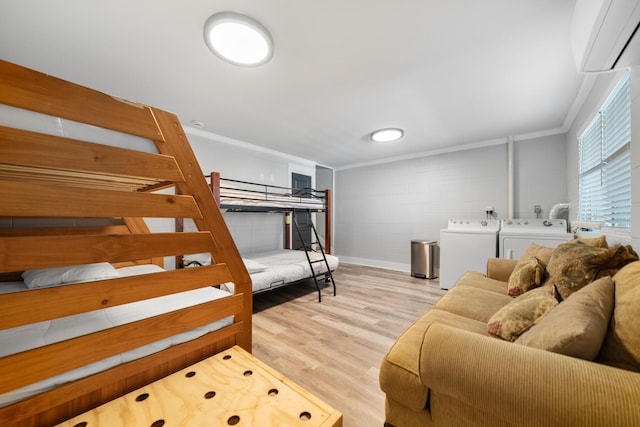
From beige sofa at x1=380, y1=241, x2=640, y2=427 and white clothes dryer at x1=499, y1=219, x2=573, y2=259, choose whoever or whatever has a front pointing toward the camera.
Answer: the white clothes dryer

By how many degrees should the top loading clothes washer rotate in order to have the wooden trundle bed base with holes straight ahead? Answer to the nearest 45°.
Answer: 0° — it already faces it

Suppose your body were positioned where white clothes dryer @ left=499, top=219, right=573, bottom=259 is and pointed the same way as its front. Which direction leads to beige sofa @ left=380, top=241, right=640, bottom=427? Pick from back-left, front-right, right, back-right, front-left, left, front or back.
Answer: front

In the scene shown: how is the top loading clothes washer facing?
toward the camera

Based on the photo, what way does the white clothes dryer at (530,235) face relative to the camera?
toward the camera

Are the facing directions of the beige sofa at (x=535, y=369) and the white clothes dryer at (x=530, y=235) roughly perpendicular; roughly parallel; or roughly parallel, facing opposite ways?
roughly perpendicular

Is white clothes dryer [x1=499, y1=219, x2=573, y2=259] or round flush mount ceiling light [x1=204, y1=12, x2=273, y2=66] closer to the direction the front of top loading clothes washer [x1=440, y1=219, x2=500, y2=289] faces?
the round flush mount ceiling light

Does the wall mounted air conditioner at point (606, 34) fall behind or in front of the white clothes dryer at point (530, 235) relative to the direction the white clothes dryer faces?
in front

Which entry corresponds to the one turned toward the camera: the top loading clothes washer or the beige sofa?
the top loading clothes washer

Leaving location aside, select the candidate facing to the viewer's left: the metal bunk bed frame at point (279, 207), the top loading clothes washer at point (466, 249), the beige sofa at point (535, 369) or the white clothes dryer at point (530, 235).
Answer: the beige sofa

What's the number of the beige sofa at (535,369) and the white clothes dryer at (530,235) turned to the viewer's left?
1

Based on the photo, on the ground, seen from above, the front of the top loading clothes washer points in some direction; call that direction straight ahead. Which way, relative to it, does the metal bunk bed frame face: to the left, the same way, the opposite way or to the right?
to the left

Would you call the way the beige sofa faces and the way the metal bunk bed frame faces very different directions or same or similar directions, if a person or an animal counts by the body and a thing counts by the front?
very different directions

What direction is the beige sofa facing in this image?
to the viewer's left

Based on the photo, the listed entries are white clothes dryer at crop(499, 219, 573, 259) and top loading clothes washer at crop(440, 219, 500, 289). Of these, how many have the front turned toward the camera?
2

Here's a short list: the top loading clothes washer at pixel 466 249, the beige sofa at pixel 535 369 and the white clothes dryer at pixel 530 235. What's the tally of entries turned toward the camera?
2
